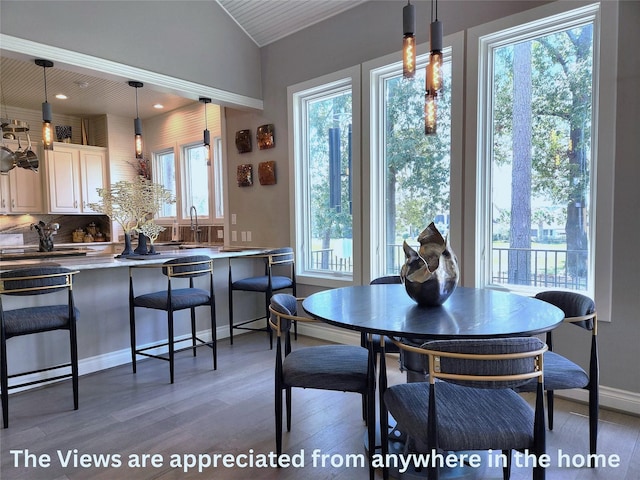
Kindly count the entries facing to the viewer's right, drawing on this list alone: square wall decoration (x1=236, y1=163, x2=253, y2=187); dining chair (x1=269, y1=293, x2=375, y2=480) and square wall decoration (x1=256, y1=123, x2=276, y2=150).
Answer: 1

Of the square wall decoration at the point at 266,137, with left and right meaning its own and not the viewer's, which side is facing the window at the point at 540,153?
left

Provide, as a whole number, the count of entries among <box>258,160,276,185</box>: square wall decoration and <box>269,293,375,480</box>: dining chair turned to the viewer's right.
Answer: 1

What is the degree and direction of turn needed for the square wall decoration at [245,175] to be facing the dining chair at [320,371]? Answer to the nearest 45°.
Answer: approximately 45° to its left

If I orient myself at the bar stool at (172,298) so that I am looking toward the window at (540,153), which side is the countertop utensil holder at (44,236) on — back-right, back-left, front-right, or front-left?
back-left

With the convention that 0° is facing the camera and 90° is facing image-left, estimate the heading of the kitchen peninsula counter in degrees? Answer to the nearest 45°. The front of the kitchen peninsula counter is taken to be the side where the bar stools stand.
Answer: approximately 315°

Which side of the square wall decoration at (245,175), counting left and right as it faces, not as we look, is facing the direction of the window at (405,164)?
left

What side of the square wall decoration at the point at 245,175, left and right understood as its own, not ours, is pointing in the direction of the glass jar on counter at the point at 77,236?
right

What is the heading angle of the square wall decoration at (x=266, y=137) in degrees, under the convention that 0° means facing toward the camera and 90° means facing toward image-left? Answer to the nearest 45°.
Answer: approximately 45°

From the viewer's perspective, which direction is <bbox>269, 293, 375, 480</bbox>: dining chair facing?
to the viewer's right

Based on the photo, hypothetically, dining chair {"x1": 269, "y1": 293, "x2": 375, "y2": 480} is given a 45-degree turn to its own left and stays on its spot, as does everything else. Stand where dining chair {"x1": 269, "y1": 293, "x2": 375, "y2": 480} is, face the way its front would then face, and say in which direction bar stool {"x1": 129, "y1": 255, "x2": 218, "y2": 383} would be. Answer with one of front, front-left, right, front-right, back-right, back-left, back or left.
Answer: left
